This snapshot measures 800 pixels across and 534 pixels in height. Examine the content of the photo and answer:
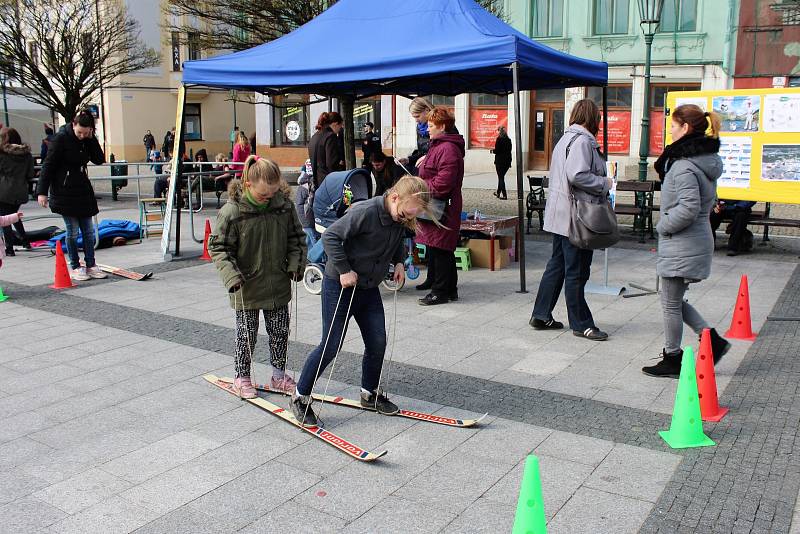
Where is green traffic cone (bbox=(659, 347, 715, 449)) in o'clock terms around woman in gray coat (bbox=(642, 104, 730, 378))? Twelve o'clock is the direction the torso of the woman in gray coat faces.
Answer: The green traffic cone is roughly at 9 o'clock from the woman in gray coat.

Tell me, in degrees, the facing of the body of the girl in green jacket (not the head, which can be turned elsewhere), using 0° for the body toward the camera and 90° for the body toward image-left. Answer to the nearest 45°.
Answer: approximately 315°

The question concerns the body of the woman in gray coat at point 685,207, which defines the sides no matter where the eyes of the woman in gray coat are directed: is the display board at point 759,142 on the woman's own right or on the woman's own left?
on the woman's own right

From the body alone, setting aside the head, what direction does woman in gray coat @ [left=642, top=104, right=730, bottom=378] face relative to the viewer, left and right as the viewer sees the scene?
facing to the left of the viewer

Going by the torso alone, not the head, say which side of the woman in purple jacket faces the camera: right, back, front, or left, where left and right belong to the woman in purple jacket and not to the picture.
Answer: left

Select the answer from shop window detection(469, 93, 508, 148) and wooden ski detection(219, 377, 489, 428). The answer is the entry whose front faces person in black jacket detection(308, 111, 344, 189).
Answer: the shop window

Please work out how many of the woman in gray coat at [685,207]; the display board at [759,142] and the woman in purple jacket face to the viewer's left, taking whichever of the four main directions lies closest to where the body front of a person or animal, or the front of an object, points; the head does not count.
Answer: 2

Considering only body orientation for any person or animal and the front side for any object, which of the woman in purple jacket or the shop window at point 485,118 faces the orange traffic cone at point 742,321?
the shop window

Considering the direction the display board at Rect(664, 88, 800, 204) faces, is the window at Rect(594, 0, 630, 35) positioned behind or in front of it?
behind

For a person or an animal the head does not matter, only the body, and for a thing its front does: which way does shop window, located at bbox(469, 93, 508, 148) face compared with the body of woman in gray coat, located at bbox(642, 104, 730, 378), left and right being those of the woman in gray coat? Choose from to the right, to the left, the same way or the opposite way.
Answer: to the left
